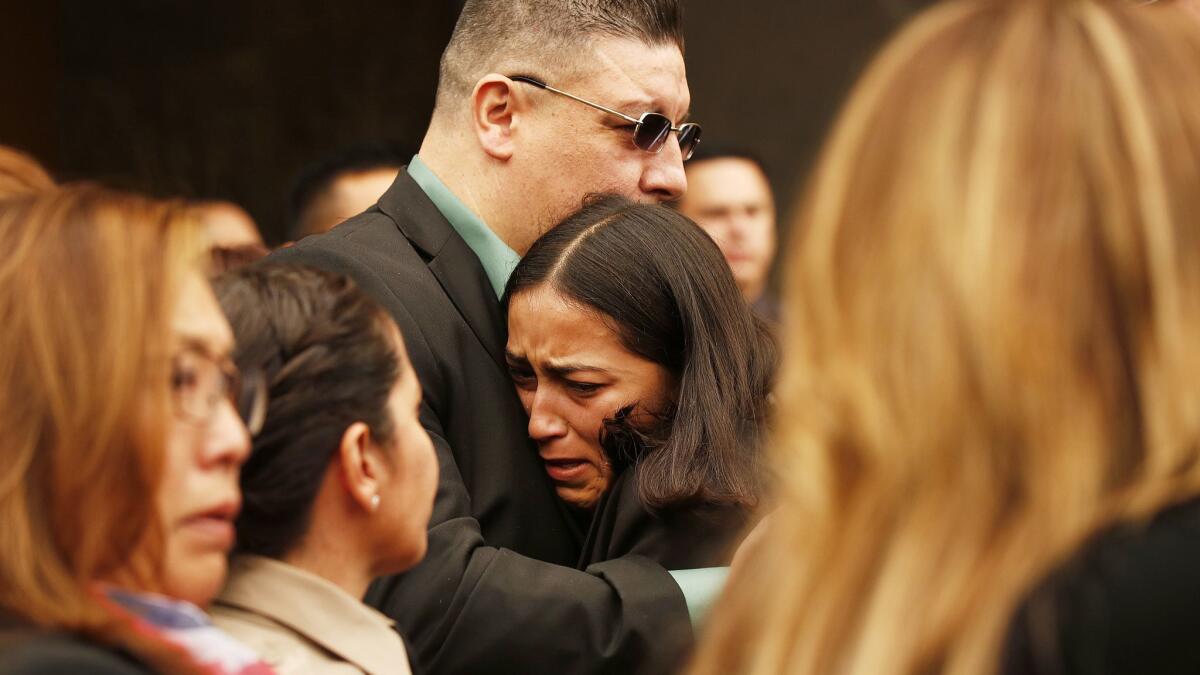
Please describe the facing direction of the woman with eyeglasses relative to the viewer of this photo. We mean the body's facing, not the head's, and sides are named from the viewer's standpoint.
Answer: facing to the right of the viewer

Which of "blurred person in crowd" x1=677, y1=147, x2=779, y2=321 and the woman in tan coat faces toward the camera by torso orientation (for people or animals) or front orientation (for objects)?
the blurred person in crowd

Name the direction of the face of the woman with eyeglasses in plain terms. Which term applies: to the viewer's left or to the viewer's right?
to the viewer's right

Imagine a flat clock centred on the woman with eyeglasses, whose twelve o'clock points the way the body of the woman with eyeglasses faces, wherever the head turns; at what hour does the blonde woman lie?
The blonde woman is roughly at 1 o'clock from the woman with eyeglasses.

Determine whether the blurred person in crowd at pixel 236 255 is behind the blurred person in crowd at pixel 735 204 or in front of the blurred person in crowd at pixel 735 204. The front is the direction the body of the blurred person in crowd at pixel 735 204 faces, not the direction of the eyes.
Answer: in front

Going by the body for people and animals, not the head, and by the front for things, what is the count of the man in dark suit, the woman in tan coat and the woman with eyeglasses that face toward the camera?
0

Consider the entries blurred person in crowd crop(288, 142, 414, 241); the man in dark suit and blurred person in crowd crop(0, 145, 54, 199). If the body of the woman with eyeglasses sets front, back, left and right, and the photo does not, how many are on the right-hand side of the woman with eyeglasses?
0

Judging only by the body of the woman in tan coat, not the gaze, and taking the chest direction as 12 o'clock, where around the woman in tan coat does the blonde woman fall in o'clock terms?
The blonde woman is roughly at 3 o'clock from the woman in tan coat.

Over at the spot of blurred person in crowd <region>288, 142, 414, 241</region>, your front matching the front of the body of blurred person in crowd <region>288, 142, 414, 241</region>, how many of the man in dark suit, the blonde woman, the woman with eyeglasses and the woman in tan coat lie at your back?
0

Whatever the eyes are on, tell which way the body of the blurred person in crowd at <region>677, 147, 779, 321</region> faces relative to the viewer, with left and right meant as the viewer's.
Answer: facing the viewer

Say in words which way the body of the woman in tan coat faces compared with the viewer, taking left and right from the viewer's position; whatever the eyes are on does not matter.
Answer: facing away from the viewer and to the right of the viewer

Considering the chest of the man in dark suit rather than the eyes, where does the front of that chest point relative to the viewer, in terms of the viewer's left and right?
facing to the right of the viewer

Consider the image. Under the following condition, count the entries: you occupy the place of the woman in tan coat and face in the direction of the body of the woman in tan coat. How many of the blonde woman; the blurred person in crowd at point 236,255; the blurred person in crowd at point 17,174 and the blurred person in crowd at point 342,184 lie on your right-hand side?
1

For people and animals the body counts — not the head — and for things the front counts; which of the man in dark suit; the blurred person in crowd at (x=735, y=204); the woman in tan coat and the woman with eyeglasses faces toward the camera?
the blurred person in crowd

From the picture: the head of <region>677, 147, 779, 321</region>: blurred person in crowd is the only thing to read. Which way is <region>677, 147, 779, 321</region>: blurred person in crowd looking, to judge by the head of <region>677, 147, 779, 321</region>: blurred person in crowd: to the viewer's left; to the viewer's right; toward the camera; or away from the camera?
toward the camera
